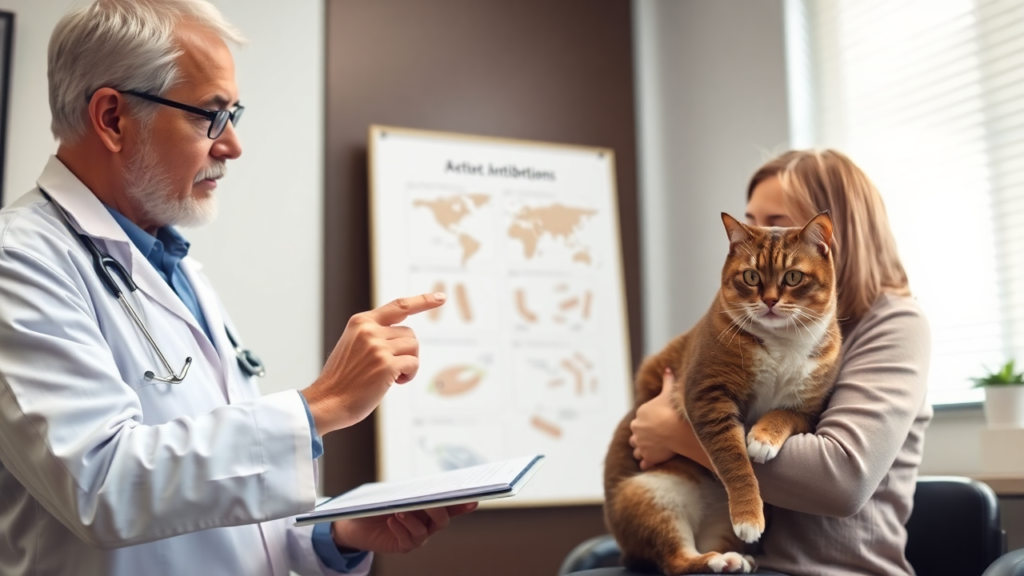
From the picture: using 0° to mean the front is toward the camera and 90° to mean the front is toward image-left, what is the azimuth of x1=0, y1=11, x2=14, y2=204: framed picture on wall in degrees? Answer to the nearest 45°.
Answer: approximately 0°

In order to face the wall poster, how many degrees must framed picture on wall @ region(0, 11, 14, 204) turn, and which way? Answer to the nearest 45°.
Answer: approximately 90° to its left

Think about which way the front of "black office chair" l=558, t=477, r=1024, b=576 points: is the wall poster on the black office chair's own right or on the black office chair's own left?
on the black office chair's own right

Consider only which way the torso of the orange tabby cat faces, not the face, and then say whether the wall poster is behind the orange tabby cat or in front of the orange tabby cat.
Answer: behind

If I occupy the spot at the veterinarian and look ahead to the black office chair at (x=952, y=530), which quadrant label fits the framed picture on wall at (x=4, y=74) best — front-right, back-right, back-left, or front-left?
back-left

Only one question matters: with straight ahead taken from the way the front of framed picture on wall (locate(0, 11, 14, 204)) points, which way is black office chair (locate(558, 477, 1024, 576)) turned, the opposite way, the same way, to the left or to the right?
to the right

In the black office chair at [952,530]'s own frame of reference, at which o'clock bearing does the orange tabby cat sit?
The orange tabby cat is roughly at 12 o'clock from the black office chair.

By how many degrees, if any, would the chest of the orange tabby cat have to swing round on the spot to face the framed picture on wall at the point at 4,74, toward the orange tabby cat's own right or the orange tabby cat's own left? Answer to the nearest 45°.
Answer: approximately 135° to the orange tabby cat's own right

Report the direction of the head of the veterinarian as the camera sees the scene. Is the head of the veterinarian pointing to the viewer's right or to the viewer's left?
to the viewer's right

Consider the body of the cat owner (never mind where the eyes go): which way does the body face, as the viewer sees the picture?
to the viewer's left
